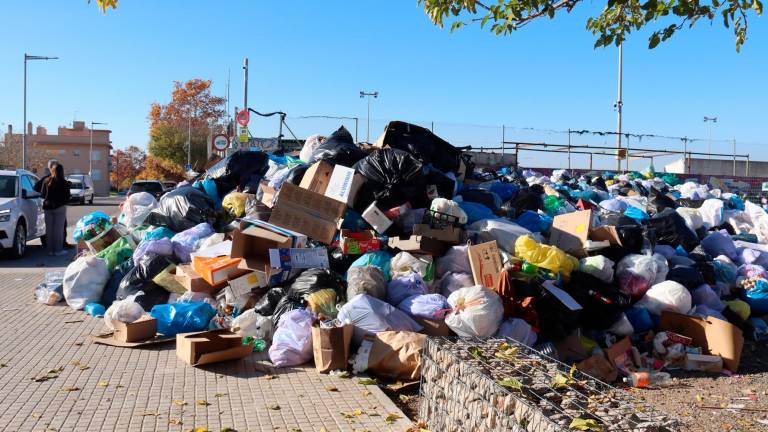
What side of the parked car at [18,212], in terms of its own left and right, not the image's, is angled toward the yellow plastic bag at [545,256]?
left

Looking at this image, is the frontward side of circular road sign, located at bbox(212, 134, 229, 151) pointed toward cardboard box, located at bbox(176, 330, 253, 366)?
yes

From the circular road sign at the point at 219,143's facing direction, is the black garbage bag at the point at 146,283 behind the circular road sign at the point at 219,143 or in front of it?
in front

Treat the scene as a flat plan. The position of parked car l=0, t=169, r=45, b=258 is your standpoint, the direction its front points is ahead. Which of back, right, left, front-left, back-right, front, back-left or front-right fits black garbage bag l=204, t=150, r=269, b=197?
left

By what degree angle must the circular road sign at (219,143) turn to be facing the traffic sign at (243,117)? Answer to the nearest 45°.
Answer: approximately 45° to its left

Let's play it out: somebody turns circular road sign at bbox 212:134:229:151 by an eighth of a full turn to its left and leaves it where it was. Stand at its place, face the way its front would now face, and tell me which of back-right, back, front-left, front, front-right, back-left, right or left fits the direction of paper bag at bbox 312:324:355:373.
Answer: front-right

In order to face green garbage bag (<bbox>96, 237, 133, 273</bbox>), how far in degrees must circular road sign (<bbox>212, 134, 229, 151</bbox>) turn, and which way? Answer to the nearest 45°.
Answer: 0° — it already faces it

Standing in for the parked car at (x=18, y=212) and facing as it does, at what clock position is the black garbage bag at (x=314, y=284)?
The black garbage bag is roughly at 10 o'clock from the parked car.

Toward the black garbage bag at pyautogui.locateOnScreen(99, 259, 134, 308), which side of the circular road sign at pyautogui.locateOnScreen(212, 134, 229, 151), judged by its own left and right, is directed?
front

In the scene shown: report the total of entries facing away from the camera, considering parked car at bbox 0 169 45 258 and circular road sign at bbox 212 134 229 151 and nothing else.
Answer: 0

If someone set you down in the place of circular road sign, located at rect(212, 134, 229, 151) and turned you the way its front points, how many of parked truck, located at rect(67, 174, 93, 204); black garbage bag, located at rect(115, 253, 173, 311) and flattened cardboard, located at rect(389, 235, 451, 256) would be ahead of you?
2

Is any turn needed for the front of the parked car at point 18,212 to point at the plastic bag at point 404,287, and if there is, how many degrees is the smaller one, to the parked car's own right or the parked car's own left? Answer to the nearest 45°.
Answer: approximately 45° to the parked car's own left

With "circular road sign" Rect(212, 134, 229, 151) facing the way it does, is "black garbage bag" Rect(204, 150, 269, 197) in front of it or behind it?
in front

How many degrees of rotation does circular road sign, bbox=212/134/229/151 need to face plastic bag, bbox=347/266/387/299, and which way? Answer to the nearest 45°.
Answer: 0° — it already faces it

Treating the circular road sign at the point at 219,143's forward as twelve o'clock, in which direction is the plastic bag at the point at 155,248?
The plastic bag is roughly at 12 o'clock from the circular road sign.

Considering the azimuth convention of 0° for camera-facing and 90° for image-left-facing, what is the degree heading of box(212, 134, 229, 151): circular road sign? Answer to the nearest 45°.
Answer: approximately 0°

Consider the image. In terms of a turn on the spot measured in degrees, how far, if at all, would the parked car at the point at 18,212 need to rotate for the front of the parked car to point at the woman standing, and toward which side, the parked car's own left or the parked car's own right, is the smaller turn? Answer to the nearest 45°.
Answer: approximately 90° to the parked car's own left

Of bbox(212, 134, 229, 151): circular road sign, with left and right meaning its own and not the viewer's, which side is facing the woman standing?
front
